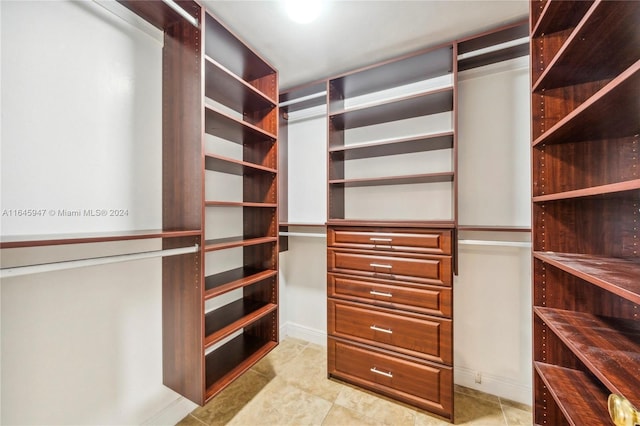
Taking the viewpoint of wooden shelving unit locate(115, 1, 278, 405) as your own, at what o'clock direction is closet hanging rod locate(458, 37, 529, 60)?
The closet hanging rod is roughly at 11 o'clock from the wooden shelving unit.

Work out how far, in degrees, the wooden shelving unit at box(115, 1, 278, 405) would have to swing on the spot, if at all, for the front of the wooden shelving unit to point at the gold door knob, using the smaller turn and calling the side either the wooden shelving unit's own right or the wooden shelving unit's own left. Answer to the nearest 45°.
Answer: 0° — it already faces it

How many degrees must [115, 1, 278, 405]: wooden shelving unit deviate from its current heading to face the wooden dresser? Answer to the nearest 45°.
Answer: approximately 45° to its left

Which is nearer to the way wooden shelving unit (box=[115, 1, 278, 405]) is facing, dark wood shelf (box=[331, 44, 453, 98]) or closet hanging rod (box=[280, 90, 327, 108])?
the dark wood shelf

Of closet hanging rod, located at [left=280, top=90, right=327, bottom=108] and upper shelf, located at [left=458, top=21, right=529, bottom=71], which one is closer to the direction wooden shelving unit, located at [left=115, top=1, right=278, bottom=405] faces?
the upper shelf

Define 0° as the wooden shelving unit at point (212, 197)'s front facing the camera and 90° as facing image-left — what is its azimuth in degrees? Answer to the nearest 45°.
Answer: approximately 315°

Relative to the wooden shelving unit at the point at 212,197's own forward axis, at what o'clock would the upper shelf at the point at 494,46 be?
The upper shelf is roughly at 11 o'clock from the wooden shelving unit.
